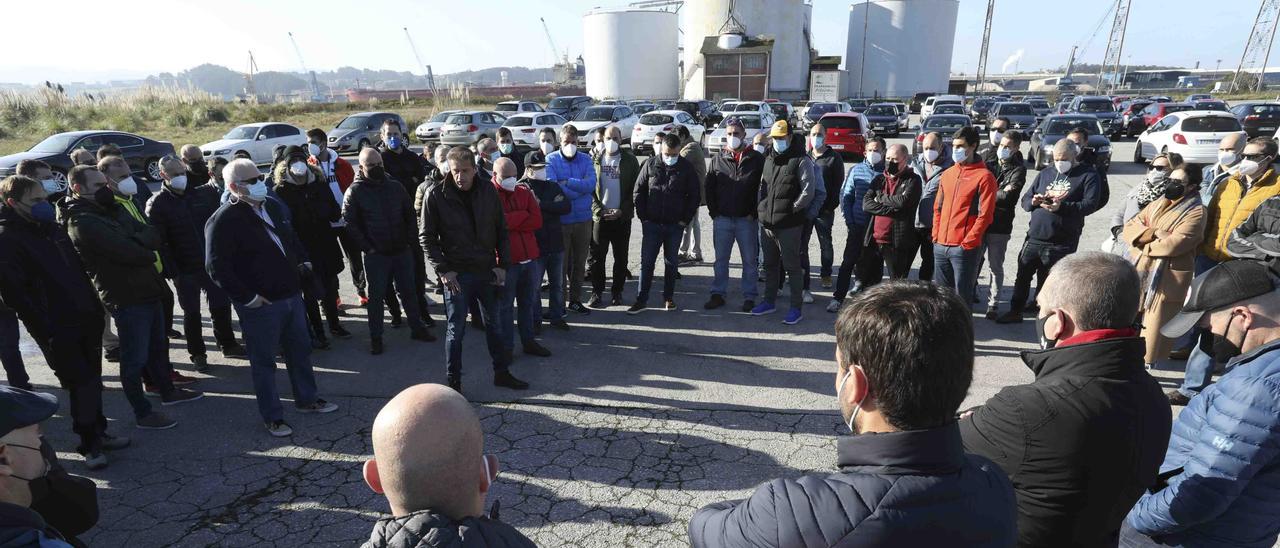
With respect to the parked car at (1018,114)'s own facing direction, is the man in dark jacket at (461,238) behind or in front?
in front

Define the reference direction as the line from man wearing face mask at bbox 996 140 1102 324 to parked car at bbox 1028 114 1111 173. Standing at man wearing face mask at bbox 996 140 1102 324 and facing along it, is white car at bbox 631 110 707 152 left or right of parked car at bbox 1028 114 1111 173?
left

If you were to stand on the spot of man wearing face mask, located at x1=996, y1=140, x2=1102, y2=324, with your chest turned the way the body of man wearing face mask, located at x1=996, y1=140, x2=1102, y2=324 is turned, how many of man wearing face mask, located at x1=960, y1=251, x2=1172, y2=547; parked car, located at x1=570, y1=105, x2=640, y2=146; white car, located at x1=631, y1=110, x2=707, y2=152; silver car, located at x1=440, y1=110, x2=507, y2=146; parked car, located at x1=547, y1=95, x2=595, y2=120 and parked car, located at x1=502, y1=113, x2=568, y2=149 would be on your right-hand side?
5

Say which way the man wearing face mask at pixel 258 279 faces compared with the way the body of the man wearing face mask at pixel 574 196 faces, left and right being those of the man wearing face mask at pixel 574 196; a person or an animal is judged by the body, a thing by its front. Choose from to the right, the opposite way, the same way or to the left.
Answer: to the left

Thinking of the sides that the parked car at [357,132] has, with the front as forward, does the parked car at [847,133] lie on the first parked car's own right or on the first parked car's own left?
on the first parked car's own left

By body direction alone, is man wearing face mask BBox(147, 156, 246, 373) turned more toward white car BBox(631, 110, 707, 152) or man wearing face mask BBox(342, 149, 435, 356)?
the man wearing face mask

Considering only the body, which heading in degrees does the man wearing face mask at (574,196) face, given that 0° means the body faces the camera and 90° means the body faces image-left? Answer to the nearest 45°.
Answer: approximately 0°

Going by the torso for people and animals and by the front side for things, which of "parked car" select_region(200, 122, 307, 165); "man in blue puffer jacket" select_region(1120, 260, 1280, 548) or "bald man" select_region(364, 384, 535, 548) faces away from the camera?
the bald man

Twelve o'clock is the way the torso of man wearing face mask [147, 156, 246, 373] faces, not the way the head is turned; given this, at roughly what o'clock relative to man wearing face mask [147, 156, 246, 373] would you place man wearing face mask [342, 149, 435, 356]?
man wearing face mask [342, 149, 435, 356] is roughly at 11 o'clock from man wearing face mask [147, 156, 246, 373].

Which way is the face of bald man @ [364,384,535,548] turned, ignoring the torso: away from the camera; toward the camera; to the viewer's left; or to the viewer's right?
away from the camera

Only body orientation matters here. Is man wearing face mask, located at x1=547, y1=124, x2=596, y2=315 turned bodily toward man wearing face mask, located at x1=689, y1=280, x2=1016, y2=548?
yes

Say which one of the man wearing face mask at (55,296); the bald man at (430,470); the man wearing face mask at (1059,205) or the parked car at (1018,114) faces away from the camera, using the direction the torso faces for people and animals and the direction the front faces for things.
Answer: the bald man

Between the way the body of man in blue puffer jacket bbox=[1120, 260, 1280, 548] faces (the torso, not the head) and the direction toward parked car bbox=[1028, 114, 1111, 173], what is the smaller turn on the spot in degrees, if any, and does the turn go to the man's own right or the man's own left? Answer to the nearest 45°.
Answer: approximately 90° to the man's own right

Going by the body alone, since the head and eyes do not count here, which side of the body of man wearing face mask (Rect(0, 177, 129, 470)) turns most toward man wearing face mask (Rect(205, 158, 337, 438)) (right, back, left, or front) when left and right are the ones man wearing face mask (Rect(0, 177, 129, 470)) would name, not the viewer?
front

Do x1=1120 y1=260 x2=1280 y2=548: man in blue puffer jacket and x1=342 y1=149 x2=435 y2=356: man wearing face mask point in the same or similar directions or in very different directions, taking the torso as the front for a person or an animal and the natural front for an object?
very different directions

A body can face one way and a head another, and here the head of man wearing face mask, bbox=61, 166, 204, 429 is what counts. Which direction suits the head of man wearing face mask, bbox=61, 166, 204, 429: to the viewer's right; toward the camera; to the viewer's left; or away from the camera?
to the viewer's right
